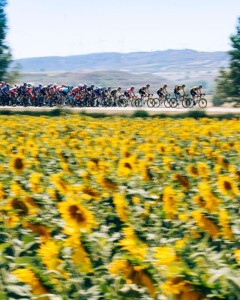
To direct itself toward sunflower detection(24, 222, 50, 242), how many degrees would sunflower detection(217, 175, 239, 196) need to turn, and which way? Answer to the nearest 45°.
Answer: approximately 45° to its right

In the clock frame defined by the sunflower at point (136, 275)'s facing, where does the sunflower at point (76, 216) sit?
the sunflower at point (76, 216) is roughly at 4 o'clock from the sunflower at point (136, 275).

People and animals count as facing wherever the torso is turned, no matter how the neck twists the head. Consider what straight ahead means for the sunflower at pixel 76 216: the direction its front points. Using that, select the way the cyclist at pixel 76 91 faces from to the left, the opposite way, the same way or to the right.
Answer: to the left

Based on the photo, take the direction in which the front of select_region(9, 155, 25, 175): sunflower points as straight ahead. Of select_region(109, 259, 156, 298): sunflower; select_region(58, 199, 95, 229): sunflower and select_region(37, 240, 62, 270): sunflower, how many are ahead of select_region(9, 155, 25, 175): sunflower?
3

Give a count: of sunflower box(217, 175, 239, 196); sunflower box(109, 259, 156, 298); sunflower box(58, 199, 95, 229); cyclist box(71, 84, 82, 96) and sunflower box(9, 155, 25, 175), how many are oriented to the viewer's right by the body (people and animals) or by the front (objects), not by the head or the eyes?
1

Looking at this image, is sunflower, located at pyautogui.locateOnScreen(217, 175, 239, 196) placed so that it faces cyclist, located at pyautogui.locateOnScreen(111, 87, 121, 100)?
no

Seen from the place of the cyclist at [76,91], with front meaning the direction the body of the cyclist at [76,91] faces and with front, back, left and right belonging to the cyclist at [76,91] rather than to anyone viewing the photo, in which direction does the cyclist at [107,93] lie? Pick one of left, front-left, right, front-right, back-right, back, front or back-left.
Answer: front

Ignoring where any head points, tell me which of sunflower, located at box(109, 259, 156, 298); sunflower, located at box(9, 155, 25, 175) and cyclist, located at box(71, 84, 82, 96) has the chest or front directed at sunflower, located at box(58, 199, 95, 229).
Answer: sunflower, located at box(9, 155, 25, 175)

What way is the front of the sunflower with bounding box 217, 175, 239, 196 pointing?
toward the camera

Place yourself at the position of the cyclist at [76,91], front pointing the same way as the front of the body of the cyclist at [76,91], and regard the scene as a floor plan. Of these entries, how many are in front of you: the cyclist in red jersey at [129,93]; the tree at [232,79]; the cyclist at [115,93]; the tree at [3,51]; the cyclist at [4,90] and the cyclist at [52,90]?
3

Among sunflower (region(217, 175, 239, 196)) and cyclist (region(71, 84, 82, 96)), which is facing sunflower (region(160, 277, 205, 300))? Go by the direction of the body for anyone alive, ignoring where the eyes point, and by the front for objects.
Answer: sunflower (region(217, 175, 239, 196))

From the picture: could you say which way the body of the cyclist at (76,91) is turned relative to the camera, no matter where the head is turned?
to the viewer's right

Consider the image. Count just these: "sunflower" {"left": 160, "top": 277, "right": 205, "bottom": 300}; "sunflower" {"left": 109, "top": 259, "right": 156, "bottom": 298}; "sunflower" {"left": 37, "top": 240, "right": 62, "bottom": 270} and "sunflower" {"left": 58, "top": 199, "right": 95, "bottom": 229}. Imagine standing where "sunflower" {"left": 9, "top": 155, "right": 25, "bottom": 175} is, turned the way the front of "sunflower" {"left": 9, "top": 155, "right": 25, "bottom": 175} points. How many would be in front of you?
4

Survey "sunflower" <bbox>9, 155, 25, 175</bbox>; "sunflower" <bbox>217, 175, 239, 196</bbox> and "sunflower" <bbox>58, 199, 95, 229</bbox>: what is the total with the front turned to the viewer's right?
0

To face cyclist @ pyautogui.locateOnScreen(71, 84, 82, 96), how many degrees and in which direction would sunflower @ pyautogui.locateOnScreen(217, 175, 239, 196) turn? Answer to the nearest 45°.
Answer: approximately 180°

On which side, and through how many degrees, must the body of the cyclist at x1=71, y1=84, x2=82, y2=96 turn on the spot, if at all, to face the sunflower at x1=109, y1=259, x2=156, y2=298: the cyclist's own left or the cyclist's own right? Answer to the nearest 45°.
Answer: approximately 90° to the cyclist's own right

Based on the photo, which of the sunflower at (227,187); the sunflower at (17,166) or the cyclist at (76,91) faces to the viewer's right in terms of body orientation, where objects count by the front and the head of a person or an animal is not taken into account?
the cyclist

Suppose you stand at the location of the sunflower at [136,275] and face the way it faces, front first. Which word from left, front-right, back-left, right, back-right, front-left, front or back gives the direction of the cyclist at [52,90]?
back-right

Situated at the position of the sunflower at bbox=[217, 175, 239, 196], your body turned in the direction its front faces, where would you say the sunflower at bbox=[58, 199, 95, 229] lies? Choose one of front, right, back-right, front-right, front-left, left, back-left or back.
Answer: front-right

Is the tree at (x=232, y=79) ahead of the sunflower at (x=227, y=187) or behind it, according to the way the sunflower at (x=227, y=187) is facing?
behind

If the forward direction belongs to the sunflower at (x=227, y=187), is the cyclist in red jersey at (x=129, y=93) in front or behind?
behind

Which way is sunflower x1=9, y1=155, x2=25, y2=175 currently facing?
toward the camera
